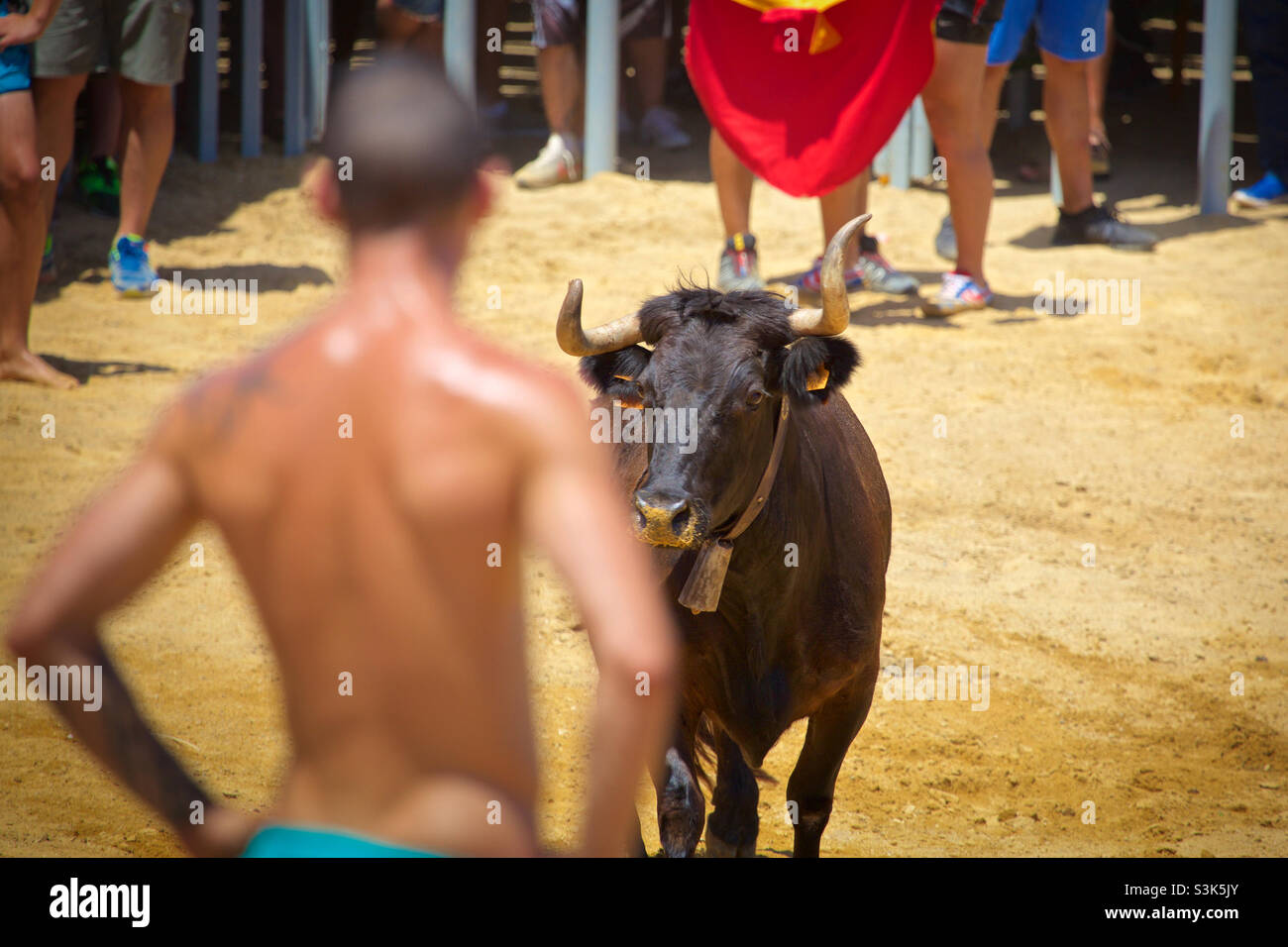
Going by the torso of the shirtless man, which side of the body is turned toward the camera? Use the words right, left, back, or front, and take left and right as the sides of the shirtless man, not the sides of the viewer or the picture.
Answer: back

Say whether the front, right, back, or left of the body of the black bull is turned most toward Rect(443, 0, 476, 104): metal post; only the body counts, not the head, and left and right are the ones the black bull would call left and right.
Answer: back

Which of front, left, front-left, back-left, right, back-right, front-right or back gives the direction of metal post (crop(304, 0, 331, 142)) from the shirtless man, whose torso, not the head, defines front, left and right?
front

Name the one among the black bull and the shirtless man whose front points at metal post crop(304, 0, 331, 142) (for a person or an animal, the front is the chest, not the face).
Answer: the shirtless man

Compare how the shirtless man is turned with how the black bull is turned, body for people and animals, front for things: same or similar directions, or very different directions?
very different directions

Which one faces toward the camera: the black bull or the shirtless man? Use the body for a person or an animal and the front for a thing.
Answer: the black bull

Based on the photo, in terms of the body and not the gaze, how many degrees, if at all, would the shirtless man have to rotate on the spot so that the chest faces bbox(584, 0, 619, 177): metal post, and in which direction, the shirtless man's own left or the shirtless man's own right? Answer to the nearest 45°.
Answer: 0° — they already face it

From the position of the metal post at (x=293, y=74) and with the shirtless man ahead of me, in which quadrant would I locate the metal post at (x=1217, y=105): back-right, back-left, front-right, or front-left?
front-left

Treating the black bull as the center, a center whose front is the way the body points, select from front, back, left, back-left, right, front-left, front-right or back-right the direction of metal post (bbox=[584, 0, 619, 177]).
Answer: back

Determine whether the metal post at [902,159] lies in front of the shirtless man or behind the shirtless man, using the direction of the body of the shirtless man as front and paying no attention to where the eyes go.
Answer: in front

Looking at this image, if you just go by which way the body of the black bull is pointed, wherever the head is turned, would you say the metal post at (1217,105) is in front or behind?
behind

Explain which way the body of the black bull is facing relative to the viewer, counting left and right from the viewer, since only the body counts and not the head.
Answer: facing the viewer

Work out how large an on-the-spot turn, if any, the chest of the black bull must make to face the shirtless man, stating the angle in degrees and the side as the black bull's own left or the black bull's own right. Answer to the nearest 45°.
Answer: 0° — it already faces them

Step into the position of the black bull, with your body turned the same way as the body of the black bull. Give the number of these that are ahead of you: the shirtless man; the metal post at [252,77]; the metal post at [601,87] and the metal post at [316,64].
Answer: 1

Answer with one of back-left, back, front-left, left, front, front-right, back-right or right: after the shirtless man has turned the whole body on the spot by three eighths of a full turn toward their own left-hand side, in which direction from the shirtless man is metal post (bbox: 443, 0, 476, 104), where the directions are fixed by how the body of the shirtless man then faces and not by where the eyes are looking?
back-right

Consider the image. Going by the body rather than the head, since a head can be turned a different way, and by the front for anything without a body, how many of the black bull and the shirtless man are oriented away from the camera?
1
